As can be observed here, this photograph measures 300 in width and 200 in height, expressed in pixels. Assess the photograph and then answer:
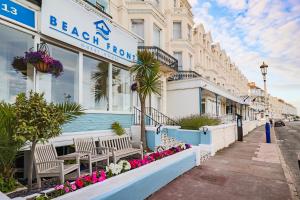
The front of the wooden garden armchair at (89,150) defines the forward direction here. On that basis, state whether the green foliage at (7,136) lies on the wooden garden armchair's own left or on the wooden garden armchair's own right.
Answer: on the wooden garden armchair's own right

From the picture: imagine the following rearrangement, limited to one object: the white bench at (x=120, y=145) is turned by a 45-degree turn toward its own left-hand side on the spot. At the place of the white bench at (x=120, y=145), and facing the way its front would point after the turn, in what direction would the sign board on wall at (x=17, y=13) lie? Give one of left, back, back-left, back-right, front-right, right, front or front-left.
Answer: back-right

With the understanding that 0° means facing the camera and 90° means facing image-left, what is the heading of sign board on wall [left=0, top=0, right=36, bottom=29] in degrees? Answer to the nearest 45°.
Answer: approximately 315°

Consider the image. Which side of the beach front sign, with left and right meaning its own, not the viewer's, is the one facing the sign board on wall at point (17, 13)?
right

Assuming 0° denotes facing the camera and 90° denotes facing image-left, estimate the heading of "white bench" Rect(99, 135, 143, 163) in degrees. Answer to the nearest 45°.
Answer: approximately 315°
